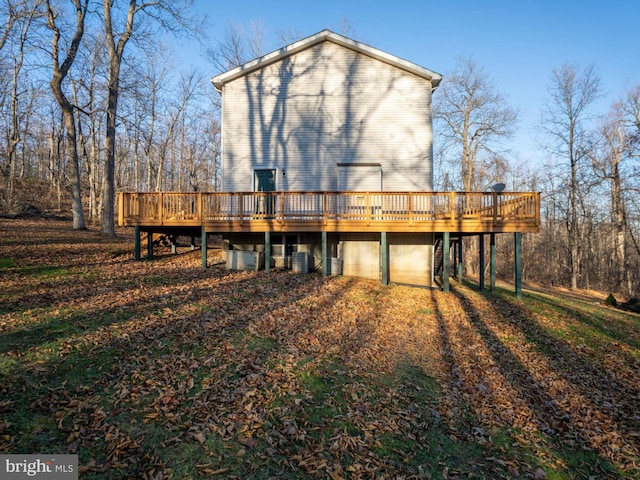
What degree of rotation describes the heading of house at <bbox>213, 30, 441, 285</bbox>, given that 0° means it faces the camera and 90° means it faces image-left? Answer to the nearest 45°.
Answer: approximately 180°
